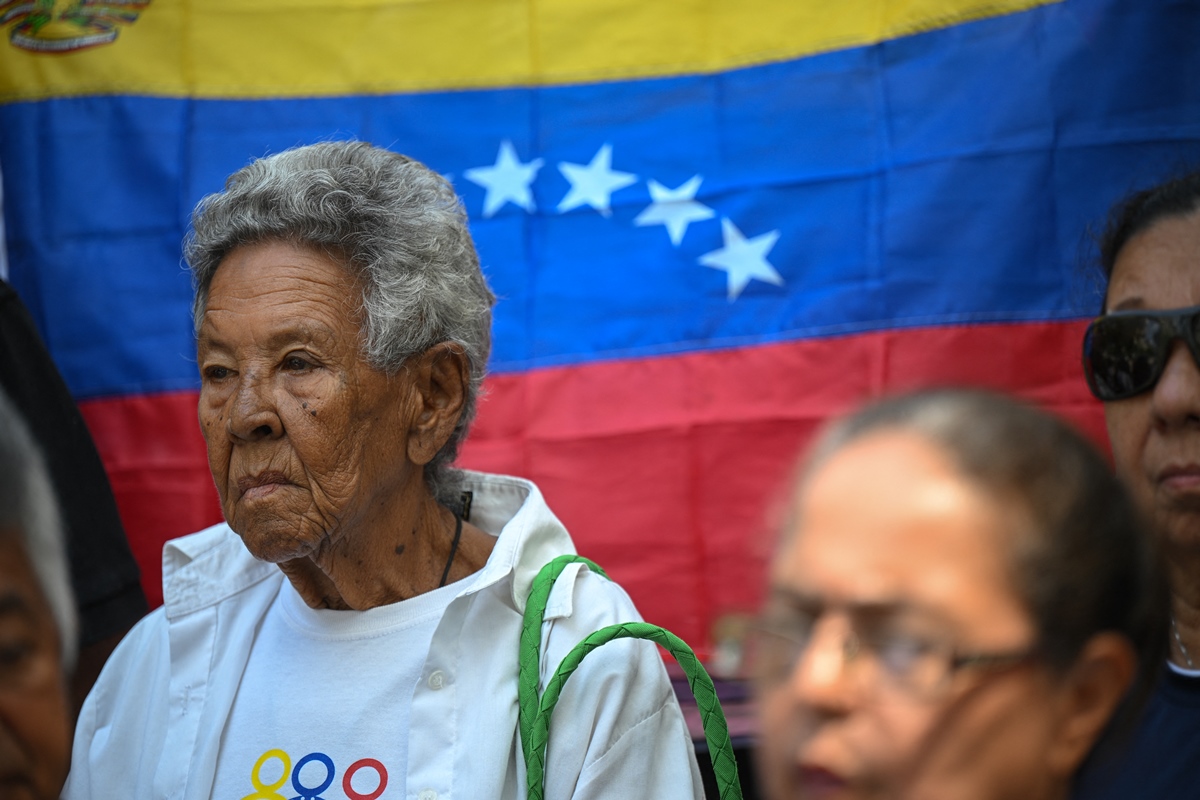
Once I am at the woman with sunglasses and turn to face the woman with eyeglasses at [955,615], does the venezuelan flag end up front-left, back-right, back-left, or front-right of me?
back-right

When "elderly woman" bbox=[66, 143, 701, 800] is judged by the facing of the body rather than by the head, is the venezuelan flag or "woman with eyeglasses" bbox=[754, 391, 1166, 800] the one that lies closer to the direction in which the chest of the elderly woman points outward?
the woman with eyeglasses

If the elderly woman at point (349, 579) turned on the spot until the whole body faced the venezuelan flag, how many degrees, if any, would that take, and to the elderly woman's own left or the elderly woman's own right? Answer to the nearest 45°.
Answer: approximately 180°

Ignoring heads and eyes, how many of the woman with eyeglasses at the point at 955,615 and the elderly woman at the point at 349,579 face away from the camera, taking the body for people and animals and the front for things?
0

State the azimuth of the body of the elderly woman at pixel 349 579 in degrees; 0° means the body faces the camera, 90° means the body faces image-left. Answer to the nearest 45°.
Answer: approximately 45°

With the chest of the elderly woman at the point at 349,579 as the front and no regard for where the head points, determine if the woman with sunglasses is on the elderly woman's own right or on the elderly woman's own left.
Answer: on the elderly woman's own left

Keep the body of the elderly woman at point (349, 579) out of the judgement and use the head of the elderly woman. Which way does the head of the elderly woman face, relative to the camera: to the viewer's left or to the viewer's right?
to the viewer's left

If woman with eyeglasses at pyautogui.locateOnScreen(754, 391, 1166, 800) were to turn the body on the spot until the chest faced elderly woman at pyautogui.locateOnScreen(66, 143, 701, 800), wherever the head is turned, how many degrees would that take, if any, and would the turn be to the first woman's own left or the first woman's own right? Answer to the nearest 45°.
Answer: approximately 90° to the first woman's own right

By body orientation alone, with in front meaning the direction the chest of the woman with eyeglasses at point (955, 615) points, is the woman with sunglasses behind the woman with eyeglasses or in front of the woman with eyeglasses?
behind

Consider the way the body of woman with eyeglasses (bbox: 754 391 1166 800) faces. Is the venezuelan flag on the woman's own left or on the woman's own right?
on the woman's own right
